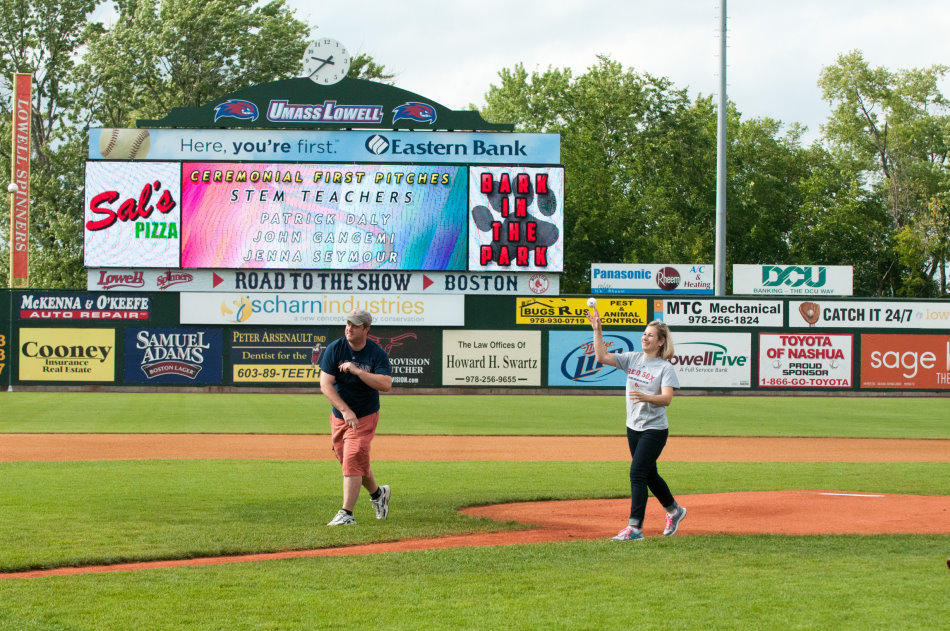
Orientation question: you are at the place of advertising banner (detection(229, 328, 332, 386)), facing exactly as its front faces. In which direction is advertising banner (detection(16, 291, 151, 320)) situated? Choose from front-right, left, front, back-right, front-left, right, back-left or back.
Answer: right

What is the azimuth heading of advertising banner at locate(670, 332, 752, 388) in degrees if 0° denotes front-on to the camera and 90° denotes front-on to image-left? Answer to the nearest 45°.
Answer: approximately 0°

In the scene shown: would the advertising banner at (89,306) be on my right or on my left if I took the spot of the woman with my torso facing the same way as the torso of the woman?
on my right

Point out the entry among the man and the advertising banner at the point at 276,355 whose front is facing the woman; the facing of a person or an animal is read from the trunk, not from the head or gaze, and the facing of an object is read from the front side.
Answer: the advertising banner

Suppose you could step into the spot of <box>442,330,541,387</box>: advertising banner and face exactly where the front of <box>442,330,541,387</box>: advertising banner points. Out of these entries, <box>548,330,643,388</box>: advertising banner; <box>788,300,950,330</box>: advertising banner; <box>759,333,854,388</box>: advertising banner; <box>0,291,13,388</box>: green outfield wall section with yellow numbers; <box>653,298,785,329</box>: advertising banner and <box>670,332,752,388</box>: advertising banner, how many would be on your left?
5

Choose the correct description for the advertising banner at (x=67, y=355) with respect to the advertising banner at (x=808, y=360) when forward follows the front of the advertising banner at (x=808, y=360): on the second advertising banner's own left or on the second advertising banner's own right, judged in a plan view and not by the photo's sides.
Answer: on the second advertising banner's own right

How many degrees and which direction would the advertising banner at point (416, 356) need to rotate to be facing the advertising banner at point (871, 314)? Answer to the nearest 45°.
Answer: approximately 90° to its left

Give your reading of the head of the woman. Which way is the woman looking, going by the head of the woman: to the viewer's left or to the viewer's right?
to the viewer's left

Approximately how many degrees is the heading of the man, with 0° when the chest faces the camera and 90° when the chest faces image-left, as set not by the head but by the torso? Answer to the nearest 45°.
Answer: approximately 45°

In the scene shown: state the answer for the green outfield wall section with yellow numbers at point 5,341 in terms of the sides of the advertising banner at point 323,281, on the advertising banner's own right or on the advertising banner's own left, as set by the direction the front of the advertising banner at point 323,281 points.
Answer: on the advertising banner's own right

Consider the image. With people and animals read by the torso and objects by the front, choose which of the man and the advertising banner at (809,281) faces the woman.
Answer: the advertising banner

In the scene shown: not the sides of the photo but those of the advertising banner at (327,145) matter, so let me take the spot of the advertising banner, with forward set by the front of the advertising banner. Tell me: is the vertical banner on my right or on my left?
on my right
